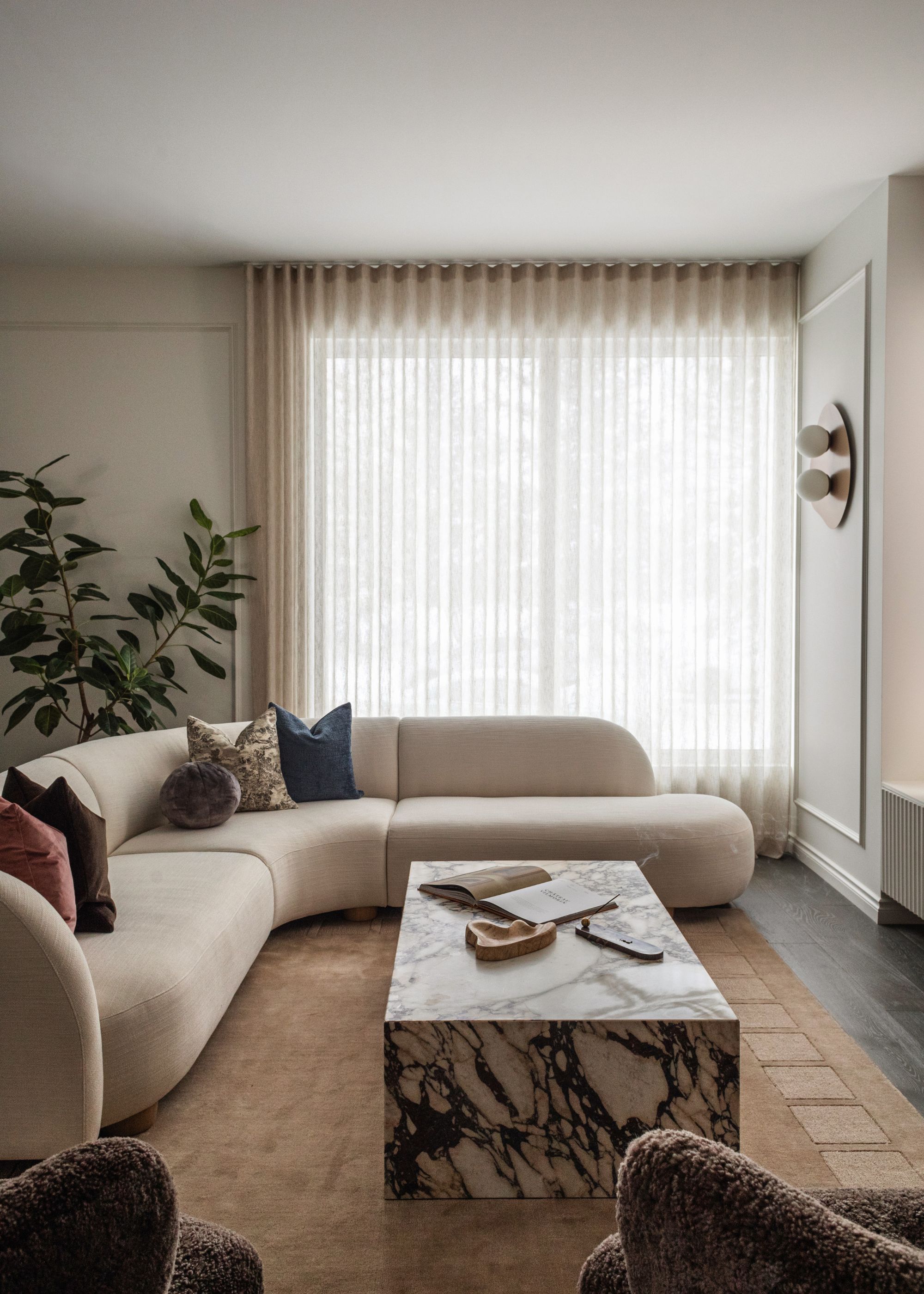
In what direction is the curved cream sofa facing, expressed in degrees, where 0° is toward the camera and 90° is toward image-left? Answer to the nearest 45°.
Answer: approximately 315°

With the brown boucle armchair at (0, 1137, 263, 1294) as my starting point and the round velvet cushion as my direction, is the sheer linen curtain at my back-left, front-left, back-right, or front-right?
front-right

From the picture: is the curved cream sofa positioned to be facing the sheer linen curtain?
no

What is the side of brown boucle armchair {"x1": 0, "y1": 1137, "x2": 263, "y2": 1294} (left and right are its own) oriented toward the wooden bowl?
front

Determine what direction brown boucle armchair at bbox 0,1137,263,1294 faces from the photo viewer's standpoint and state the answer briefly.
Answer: facing away from the viewer and to the right of the viewer

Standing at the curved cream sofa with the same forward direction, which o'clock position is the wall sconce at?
The wall sconce is roughly at 10 o'clock from the curved cream sofa.

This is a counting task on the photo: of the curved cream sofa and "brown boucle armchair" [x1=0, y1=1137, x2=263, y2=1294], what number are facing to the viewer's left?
0

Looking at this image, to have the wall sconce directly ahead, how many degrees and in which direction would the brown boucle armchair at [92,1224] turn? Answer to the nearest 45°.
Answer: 0° — it already faces it

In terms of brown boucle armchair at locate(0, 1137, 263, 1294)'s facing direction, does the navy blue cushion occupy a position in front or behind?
in front

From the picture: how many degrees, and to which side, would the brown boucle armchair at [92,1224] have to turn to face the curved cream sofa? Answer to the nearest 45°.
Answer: approximately 45° to its left

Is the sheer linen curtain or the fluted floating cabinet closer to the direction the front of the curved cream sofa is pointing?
the fluted floating cabinet
